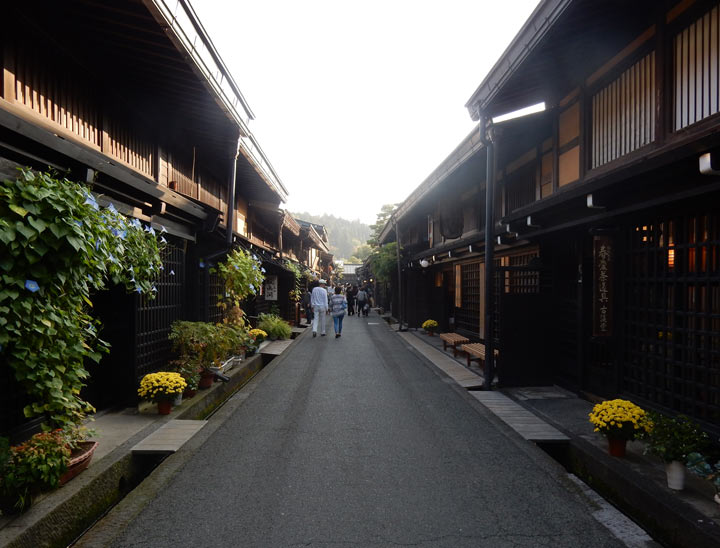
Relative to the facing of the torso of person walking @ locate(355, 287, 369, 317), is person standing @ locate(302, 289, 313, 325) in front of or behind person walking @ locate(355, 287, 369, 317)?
behind

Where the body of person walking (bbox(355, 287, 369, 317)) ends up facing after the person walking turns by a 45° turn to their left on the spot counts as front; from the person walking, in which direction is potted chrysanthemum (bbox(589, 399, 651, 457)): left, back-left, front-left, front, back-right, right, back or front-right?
back-left

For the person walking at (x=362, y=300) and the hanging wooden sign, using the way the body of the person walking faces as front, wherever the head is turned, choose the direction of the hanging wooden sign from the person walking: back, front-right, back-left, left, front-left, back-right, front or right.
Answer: back

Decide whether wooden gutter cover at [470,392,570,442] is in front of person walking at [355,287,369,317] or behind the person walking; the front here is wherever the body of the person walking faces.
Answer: behind

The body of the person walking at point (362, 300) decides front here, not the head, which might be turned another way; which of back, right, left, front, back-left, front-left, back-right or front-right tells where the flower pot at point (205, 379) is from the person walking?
back

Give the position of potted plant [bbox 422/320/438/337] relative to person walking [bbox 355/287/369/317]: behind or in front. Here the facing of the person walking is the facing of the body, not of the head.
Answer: behind

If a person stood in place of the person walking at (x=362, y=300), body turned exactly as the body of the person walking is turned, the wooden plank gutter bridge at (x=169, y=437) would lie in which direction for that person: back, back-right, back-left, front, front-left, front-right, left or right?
back

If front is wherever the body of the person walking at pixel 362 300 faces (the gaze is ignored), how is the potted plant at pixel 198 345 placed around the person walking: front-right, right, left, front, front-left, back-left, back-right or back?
back

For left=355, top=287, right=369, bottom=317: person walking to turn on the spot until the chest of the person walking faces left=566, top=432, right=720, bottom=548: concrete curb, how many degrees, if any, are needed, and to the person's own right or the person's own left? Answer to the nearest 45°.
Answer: approximately 180°

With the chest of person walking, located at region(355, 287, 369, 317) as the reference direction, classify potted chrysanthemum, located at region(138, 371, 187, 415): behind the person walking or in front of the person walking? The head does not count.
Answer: behind

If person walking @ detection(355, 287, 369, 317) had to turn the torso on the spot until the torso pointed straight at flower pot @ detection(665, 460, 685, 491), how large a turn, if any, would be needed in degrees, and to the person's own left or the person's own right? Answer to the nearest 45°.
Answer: approximately 180°

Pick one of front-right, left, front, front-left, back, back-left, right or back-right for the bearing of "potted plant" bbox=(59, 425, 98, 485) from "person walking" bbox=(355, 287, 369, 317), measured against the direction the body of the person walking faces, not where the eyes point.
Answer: back

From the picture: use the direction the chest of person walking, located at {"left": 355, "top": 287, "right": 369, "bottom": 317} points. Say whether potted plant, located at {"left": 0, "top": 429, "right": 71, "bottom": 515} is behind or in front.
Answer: behind

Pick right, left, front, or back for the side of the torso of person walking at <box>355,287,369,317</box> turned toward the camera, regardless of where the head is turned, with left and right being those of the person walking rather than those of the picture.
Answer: back

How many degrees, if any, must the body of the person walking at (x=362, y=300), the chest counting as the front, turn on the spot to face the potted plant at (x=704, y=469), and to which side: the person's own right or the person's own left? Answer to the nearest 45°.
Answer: approximately 180°

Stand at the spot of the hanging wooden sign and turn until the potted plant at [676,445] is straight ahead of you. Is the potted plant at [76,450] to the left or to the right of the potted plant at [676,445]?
right

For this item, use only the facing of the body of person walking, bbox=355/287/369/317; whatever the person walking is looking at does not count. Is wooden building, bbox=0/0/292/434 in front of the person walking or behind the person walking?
behind

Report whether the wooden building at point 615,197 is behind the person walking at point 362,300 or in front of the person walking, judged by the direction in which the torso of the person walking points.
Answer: behind
